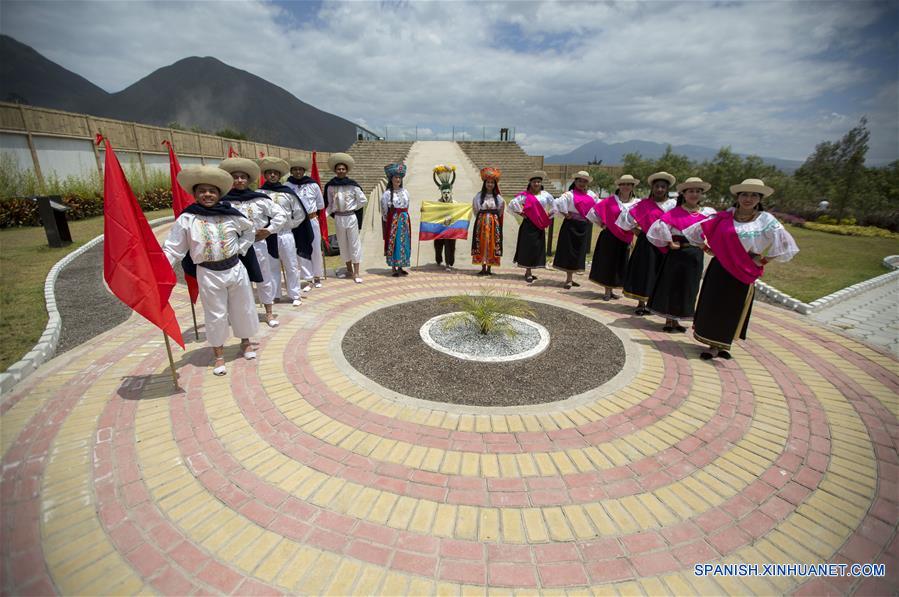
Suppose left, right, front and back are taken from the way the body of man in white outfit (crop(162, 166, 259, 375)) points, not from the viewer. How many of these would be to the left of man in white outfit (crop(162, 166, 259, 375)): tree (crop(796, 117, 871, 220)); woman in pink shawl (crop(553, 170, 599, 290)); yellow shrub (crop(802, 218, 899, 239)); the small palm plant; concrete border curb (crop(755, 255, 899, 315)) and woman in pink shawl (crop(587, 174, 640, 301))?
6

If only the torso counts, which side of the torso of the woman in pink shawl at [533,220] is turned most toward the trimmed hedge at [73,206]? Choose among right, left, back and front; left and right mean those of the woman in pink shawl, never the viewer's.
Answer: right

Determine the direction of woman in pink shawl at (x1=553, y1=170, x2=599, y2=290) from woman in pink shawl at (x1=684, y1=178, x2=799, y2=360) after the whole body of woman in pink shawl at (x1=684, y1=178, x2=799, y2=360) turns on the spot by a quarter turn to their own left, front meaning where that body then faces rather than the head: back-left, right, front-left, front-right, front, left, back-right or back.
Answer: back-left

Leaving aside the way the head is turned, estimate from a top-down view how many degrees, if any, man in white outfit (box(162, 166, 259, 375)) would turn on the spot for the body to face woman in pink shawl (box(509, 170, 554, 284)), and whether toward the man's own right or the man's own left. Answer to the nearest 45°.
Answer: approximately 90° to the man's own left

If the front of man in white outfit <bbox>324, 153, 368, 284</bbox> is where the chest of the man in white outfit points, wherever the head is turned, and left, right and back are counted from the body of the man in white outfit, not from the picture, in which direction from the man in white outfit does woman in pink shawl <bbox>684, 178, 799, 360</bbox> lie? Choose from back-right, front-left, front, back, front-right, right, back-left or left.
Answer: front-left

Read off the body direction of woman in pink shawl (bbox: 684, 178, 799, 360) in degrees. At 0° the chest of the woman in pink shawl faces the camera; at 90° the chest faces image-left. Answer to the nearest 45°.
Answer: approximately 0°

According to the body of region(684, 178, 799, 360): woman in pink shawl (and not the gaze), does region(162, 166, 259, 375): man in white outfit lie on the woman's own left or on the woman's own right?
on the woman's own right

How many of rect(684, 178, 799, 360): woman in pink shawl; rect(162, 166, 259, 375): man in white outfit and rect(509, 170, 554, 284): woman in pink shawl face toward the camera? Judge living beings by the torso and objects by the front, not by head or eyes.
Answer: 3
